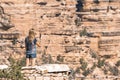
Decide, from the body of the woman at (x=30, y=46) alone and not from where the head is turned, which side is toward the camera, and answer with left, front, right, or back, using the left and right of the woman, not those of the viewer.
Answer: back

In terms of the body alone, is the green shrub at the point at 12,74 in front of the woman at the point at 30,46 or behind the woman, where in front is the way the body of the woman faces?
behind
